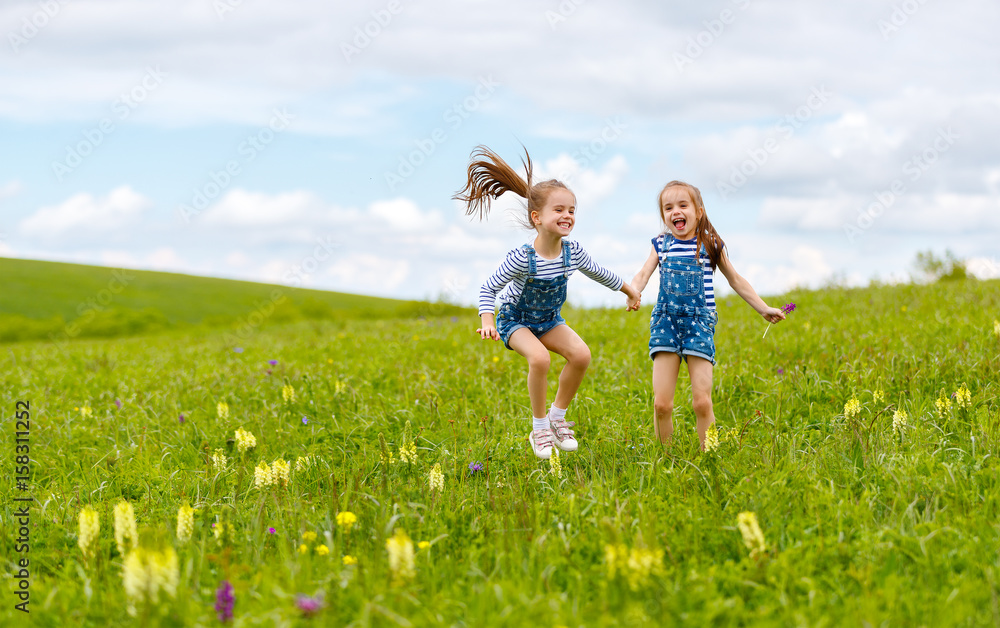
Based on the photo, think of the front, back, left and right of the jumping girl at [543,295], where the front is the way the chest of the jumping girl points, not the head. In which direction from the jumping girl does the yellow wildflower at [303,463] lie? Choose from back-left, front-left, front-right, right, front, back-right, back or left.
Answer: back-right

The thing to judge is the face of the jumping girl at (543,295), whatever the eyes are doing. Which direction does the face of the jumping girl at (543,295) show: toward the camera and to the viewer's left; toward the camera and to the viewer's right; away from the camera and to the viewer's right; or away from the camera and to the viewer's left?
toward the camera and to the viewer's right

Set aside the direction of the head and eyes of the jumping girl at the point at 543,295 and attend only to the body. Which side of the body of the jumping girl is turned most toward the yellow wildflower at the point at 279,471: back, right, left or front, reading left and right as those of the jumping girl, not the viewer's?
right

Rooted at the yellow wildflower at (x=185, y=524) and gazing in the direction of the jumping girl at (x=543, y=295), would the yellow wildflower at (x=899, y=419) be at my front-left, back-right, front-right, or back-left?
front-right

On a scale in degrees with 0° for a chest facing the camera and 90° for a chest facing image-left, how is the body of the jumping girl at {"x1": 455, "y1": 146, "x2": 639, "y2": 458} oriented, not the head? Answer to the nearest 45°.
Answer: approximately 315°

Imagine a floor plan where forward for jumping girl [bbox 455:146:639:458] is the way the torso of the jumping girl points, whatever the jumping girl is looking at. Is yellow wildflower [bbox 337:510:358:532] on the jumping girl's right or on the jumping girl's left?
on the jumping girl's right

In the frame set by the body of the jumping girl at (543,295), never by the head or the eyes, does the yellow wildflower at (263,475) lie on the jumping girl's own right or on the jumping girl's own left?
on the jumping girl's own right

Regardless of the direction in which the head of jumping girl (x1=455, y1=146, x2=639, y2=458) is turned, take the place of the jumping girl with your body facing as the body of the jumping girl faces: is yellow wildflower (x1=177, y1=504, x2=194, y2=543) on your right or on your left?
on your right

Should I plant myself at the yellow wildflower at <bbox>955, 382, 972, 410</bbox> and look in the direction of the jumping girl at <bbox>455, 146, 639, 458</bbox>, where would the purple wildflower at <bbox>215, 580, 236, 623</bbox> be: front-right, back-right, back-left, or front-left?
front-left
